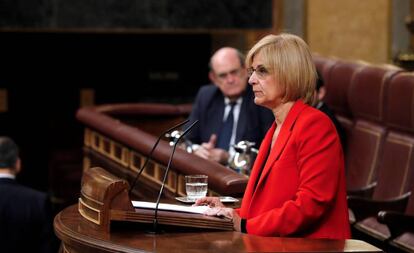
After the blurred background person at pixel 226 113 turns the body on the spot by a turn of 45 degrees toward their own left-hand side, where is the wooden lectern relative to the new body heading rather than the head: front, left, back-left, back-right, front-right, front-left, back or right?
front-right

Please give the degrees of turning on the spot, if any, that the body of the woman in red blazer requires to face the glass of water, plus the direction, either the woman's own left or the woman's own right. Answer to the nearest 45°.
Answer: approximately 45° to the woman's own right

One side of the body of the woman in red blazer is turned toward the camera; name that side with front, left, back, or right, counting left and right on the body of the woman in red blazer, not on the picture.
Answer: left

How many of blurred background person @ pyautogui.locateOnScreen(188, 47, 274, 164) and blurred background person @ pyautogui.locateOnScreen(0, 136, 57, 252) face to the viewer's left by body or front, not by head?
0

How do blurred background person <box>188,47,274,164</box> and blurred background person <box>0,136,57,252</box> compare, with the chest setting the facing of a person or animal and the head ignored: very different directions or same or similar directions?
very different directions

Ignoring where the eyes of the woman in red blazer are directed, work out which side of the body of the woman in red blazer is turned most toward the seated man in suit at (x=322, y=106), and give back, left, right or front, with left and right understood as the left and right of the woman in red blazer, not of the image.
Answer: right

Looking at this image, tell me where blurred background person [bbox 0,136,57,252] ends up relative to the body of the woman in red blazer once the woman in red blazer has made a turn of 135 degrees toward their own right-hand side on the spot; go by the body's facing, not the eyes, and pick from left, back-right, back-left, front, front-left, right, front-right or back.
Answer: left

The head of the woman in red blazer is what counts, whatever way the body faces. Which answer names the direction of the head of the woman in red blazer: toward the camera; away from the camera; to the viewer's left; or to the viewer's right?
to the viewer's left

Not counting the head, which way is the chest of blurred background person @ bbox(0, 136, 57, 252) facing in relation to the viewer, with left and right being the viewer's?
facing away from the viewer

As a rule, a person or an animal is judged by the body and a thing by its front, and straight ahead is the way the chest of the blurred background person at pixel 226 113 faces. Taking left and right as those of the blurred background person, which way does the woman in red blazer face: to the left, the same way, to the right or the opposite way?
to the right

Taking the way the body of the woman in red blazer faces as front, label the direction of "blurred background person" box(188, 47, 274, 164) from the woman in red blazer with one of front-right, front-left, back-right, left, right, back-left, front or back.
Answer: right

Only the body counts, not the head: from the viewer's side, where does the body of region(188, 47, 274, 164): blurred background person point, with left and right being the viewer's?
facing the viewer

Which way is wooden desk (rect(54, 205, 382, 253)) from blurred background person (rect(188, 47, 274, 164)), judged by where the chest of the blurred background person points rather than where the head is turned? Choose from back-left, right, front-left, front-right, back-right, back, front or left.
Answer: front

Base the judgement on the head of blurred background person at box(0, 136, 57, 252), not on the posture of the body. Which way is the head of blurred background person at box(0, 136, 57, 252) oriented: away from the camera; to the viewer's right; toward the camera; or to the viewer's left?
away from the camera
